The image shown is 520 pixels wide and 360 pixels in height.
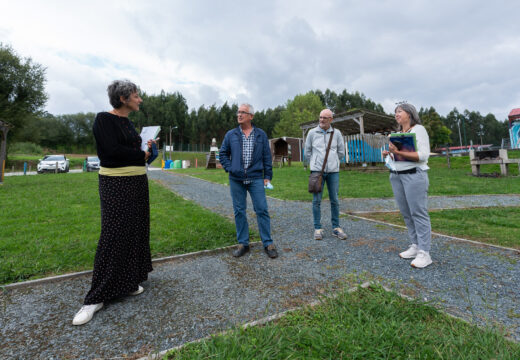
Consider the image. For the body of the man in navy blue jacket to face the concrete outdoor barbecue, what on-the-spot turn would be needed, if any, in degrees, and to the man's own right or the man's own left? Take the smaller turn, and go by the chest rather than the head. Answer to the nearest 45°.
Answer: approximately 135° to the man's own left

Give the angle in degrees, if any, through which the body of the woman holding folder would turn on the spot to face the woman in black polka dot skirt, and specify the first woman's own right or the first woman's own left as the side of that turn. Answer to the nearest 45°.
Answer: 0° — they already face them

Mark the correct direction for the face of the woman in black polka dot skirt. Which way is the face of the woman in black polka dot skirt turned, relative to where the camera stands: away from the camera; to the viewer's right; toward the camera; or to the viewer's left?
to the viewer's right

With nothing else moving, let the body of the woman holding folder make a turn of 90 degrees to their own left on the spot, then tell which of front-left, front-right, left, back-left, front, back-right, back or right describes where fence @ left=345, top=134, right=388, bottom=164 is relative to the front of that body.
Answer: back-left

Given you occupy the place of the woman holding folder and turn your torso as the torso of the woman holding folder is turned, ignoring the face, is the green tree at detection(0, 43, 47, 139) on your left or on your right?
on your right

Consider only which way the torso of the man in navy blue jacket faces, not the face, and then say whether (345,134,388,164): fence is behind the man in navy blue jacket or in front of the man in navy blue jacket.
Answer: behind

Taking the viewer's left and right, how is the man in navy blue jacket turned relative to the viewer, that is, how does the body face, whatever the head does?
facing the viewer

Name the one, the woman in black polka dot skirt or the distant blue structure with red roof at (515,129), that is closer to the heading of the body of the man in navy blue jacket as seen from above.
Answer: the woman in black polka dot skirt

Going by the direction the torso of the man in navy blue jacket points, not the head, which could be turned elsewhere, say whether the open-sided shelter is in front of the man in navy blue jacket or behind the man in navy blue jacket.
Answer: behind

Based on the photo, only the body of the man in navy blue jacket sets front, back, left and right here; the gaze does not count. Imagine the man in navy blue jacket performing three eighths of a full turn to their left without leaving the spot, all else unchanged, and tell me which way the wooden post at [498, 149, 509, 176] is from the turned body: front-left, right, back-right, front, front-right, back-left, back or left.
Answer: front

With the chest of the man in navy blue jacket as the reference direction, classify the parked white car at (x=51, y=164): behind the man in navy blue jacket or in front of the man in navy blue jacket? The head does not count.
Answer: behind

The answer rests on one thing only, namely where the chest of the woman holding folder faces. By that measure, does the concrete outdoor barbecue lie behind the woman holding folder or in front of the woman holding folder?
behind

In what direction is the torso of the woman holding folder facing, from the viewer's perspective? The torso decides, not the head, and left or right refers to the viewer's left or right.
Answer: facing the viewer and to the left of the viewer

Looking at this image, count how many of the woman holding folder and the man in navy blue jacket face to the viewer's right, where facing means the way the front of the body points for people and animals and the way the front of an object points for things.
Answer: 0
